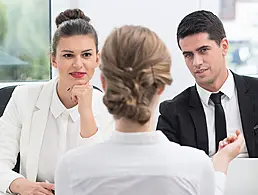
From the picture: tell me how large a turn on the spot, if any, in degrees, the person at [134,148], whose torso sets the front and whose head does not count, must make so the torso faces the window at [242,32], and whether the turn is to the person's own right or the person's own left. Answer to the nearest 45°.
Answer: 0° — they already face it

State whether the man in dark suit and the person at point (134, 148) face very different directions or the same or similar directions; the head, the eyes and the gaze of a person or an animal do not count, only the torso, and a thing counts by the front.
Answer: very different directions

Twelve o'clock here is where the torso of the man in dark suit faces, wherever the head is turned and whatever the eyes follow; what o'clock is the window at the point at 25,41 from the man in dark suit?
The window is roughly at 4 o'clock from the man in dark suit.

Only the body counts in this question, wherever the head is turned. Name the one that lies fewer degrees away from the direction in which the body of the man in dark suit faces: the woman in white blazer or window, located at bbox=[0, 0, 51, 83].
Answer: the woman in white blazer

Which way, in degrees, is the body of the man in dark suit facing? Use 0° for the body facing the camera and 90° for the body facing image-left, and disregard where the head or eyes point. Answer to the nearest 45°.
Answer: approximately 0°

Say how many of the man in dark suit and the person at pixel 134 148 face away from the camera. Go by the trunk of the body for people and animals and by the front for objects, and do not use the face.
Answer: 1

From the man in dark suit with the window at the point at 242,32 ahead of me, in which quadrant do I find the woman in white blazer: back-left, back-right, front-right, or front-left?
back-left

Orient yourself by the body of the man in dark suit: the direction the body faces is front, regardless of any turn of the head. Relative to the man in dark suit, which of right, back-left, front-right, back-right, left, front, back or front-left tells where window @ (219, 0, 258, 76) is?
back

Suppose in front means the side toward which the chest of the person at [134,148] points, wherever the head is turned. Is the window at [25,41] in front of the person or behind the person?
in front

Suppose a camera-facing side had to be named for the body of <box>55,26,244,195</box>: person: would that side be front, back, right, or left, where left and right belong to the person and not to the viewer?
back

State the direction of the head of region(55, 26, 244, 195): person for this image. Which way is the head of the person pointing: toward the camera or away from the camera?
away from the camera
